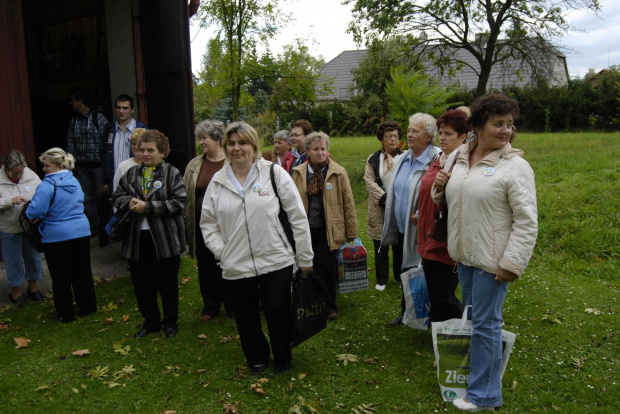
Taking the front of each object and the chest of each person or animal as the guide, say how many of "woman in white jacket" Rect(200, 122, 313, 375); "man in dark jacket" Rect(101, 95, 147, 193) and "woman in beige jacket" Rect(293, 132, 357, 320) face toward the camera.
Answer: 3

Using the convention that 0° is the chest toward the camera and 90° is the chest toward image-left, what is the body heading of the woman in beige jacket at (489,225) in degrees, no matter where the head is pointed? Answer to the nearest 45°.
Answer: approximately 45°

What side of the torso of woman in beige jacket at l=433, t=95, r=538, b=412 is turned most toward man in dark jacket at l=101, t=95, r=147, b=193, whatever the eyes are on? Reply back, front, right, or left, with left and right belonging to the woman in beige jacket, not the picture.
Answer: right

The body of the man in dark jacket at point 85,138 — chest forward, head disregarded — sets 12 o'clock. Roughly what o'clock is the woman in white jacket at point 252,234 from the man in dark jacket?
The woman in white jacket is roughly at 10 o'clock from the man in dark jacket.

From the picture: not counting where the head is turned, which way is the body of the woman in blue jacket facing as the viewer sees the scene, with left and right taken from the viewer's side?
facing away from the viewer and to the left of the viewer

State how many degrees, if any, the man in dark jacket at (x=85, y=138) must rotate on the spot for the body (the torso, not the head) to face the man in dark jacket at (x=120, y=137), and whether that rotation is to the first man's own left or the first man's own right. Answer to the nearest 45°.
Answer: approximately 90° to the first man's own left

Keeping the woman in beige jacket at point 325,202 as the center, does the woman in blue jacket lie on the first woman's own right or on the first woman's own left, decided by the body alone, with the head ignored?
on the first woman's own right

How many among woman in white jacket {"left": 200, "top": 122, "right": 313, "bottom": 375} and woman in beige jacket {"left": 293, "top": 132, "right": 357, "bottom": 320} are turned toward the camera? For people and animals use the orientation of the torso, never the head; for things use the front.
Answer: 2

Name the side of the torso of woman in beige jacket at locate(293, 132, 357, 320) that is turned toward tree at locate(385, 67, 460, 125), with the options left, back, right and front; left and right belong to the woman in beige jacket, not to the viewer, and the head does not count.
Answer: back

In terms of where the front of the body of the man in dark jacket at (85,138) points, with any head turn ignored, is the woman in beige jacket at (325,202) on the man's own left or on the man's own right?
on the man's own left

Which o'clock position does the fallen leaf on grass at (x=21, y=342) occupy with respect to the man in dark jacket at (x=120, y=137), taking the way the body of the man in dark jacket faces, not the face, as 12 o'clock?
The fallen leaf on grass is roughly at 1 o'clock from the man in dark jacket.

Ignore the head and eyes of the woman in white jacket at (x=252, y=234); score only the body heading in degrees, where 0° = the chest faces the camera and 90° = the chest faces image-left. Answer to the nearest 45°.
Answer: approximately 0°
